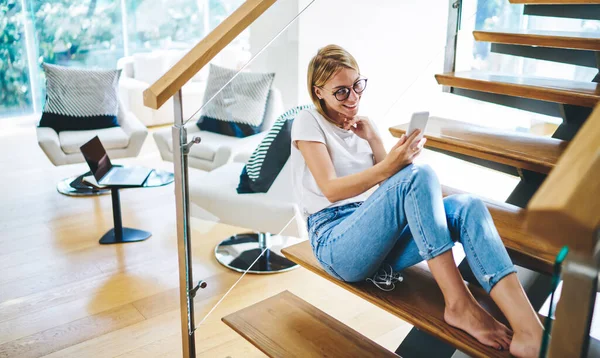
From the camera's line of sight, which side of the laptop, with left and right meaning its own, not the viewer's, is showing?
right

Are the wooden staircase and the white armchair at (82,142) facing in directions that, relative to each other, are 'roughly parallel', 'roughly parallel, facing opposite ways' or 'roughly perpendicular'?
roughly perpendicular

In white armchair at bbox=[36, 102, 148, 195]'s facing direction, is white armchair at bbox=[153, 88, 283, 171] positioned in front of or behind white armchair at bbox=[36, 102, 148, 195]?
in front

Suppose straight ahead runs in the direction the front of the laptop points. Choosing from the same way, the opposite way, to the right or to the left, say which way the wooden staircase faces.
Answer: the opposite way

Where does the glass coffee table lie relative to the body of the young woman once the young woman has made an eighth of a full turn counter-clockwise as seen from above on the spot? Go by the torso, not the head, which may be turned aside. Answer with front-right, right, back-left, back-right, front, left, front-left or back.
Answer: back-left

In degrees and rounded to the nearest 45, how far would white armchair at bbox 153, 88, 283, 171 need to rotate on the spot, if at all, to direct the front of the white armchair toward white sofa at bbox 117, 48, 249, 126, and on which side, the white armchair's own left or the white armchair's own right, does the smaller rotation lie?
approximately 135° to the white armchair's own right

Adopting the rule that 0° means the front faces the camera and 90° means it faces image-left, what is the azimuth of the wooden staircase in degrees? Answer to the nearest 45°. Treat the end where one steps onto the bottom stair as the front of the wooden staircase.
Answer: approximately 45°

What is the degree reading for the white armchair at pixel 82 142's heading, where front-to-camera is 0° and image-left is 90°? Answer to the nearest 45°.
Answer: approximately 0°

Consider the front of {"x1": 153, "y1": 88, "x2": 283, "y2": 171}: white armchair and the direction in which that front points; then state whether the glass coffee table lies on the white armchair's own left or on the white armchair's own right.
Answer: on the white armchair's own right
